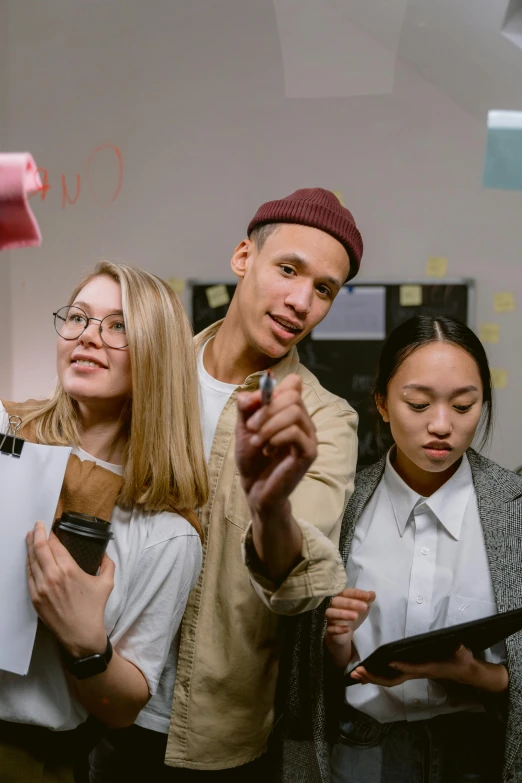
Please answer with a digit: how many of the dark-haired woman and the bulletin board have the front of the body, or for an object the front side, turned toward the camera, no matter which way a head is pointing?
2

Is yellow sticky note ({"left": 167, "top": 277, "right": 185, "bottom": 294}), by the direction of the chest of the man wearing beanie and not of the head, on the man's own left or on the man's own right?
on the man's own right

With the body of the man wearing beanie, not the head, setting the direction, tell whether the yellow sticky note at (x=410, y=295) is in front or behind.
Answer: behind

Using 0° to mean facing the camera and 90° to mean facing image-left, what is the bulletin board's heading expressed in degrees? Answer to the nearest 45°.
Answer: approximately 0°

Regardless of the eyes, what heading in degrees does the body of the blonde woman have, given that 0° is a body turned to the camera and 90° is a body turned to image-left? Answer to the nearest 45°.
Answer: approximately 45°

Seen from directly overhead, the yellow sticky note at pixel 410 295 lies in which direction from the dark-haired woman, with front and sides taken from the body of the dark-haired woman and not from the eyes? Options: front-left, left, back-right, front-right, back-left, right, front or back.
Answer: back

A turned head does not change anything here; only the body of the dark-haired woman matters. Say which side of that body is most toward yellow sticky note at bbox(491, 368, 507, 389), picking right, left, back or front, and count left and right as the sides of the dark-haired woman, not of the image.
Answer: back

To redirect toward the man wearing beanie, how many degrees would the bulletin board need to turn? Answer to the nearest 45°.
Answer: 0° — it already faces them
